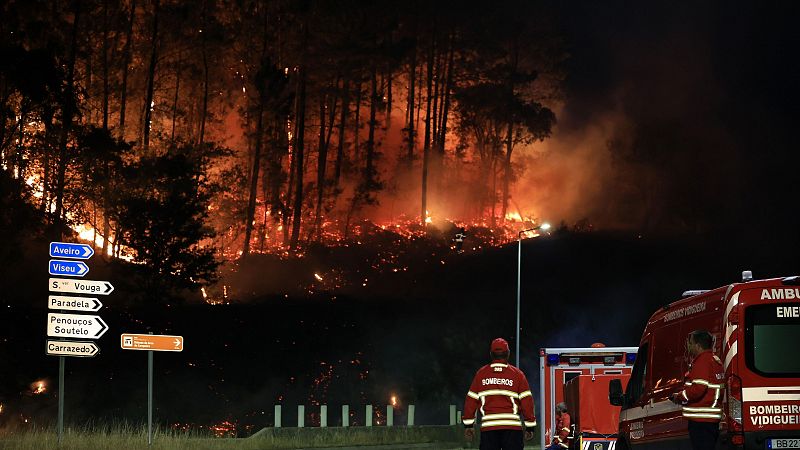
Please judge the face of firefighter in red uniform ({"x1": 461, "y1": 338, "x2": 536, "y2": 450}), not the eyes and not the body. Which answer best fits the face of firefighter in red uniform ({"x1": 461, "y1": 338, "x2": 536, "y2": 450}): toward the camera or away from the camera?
away from the camera

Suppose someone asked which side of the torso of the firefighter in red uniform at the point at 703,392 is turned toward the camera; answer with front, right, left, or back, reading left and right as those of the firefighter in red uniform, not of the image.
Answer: left

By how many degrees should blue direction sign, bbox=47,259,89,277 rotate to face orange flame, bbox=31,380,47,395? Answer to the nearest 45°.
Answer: approximately 180°

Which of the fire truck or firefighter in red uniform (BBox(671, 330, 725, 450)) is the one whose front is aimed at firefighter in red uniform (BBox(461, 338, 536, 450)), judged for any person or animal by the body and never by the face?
firefighter in red uniform (BBox(671, 330, 725, 450))

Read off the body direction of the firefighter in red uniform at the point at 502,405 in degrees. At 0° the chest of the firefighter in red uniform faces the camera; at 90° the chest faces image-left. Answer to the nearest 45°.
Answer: approximately 180°

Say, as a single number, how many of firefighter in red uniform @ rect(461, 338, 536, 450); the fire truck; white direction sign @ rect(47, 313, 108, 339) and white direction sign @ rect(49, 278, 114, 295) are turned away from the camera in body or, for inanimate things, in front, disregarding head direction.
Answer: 2

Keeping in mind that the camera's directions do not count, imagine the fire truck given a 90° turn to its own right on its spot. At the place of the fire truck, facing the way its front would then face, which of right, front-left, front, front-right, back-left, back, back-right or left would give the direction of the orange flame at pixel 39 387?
back-left

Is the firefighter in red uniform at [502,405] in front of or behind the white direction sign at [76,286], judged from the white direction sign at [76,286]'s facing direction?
in front

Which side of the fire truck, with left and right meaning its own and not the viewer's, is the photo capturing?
back

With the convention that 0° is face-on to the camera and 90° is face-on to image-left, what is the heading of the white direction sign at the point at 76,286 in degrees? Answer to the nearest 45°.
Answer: approximately 0°
